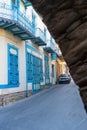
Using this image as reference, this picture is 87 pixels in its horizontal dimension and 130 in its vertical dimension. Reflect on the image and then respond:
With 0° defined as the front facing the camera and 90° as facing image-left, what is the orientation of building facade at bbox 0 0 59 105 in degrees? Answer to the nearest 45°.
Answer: approximately 315°
